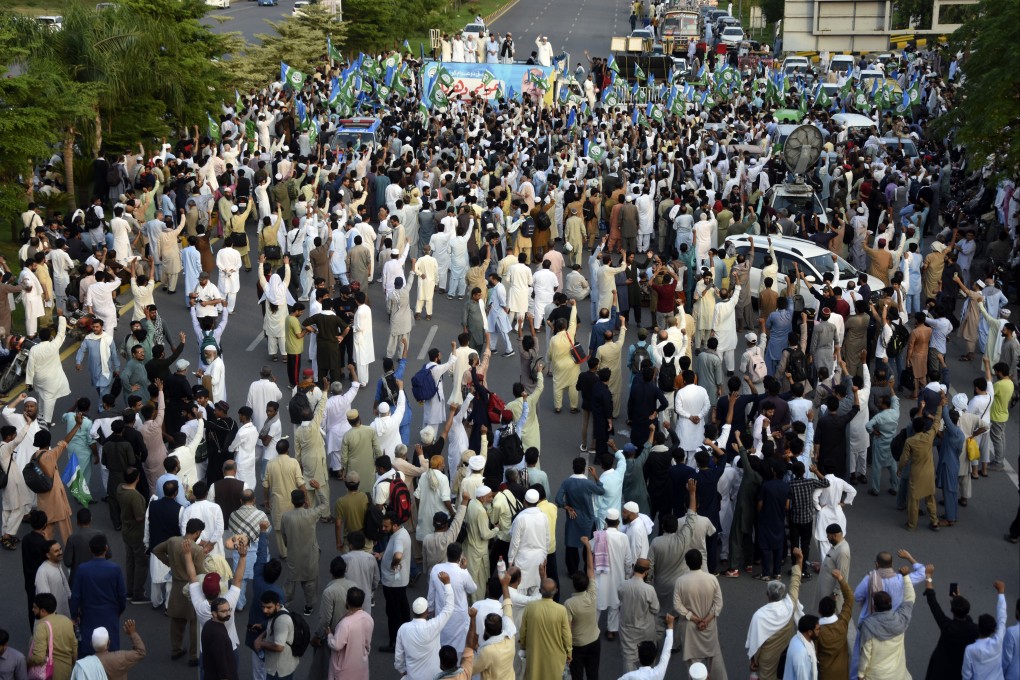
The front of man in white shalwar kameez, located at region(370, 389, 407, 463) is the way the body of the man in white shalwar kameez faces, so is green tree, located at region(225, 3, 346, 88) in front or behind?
in front

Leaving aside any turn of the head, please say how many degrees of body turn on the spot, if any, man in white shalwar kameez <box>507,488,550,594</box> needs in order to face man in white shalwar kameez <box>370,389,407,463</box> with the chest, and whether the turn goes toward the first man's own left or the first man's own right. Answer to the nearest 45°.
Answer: approximately 45° to the first man's own left

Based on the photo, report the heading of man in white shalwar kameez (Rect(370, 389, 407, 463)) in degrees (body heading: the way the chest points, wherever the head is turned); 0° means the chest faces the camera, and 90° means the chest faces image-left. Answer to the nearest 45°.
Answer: approximately 180°

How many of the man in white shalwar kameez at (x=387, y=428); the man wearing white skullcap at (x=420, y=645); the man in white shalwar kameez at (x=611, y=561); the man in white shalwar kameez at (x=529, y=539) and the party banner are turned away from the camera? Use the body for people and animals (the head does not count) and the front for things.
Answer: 4

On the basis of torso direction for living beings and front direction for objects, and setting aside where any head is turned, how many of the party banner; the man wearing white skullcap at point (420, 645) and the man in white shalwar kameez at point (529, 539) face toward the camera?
1

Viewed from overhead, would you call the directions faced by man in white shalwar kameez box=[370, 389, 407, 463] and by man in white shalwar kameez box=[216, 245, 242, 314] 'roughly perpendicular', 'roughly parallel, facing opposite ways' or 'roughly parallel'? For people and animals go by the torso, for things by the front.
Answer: roughly parallel

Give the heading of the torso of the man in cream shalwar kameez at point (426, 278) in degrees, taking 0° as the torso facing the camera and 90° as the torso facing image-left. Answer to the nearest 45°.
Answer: approximately 180°

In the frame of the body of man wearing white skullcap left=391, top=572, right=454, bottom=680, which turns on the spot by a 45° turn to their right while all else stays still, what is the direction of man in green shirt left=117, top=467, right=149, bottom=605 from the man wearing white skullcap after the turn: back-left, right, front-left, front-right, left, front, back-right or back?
left

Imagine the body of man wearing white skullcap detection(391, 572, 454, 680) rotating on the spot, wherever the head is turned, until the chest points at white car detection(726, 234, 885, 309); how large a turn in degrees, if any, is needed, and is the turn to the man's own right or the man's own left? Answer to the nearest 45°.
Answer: approximately 45° to the man's own right

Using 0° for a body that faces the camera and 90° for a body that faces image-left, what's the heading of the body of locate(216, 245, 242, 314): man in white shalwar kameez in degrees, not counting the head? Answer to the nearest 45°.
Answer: approximately 180°

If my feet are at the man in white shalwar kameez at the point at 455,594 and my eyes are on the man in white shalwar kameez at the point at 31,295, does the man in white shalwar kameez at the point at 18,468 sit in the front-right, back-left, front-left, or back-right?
front-left

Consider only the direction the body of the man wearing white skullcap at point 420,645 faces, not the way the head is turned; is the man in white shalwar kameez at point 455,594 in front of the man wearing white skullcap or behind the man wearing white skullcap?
in front

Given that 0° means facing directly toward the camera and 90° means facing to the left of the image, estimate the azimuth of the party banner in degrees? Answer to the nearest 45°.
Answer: approximately 0°

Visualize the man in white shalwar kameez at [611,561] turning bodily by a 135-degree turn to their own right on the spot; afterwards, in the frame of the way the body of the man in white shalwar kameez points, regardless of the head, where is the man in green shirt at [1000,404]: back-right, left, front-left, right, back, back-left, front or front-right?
left

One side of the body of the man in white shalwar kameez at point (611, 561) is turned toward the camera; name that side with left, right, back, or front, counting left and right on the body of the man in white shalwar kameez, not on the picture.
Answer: back

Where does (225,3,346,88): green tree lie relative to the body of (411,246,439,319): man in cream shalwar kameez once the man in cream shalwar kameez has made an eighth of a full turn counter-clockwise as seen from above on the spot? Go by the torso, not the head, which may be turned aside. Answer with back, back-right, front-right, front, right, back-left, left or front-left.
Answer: front-right

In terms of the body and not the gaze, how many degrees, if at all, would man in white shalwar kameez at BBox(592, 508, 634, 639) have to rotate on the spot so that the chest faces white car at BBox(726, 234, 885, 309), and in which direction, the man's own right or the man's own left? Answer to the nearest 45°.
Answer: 0° — they already face it

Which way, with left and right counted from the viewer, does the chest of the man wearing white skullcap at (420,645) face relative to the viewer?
facing away from the viewer

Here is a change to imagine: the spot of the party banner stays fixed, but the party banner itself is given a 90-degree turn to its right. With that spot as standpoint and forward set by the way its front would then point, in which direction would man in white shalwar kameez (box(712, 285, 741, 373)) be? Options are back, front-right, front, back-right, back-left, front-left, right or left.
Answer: left
